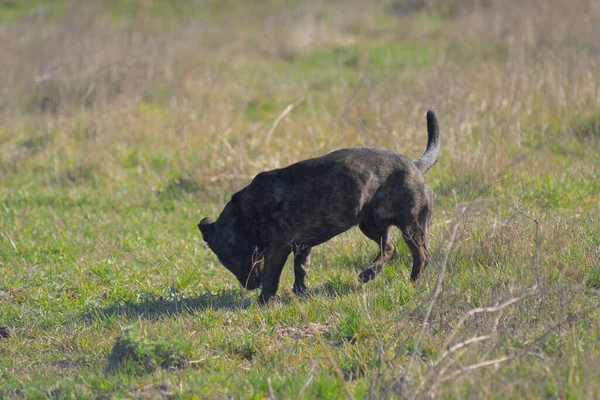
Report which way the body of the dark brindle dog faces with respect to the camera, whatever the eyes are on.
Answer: to the viewer's left
